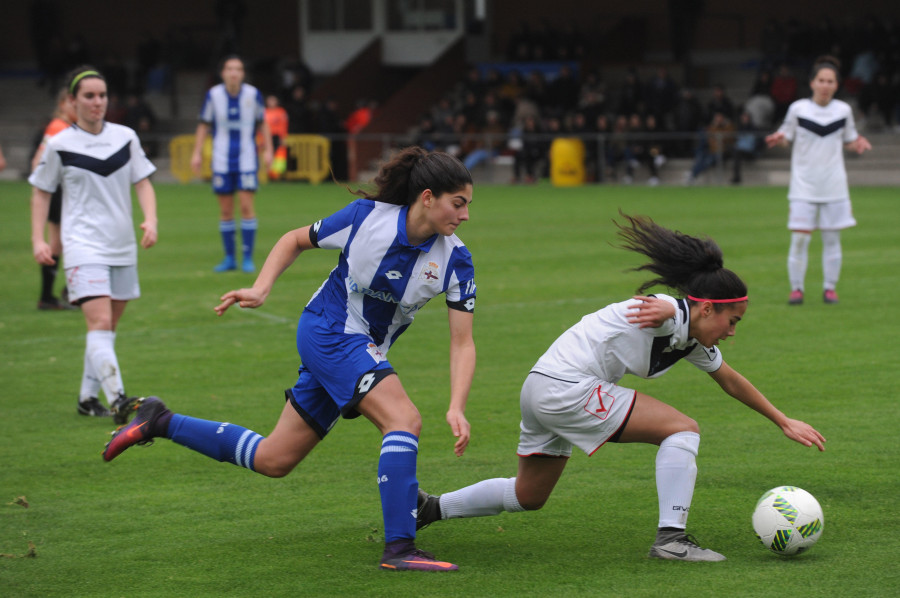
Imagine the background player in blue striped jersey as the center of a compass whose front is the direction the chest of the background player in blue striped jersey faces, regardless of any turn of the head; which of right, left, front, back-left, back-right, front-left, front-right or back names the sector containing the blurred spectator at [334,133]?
back

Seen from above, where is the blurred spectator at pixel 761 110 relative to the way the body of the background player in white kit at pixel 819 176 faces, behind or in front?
behind

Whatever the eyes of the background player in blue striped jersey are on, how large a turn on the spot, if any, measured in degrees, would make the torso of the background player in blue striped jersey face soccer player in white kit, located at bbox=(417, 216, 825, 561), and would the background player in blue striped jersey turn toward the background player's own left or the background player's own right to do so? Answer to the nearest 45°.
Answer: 0° — they already face them

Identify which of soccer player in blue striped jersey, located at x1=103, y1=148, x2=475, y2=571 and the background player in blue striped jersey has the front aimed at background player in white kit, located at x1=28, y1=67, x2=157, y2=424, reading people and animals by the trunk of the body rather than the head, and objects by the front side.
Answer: the background player in blue striped jersey

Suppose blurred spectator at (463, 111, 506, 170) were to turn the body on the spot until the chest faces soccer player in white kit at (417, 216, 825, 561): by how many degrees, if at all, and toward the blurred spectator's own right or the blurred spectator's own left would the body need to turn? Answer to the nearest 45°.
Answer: approximately 45° to the blurred spectator's own left

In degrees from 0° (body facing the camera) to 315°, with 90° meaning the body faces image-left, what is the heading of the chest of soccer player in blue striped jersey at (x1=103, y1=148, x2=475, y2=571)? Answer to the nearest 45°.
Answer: approximately 315°

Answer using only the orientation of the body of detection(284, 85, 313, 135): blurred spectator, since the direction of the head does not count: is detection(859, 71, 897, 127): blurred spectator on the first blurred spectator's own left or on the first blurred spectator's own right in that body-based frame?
on the first blurred spectator's own left

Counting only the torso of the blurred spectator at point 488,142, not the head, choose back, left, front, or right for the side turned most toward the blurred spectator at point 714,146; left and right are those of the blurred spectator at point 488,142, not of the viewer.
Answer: left

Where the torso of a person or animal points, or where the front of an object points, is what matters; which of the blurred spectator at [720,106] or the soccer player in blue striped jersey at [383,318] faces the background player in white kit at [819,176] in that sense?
the blurred spectator

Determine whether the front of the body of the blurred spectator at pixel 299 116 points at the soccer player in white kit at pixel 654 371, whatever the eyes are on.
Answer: yes
